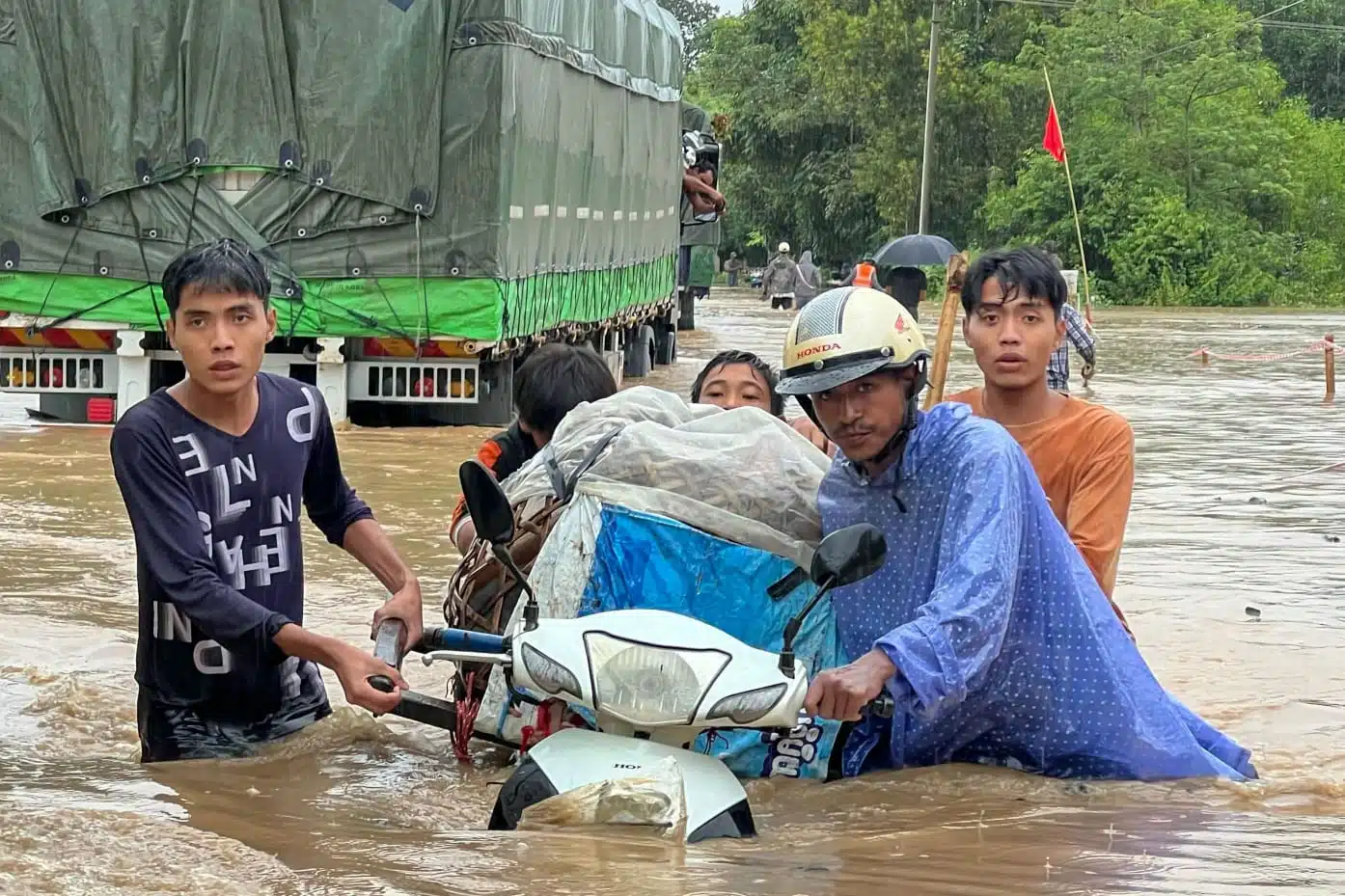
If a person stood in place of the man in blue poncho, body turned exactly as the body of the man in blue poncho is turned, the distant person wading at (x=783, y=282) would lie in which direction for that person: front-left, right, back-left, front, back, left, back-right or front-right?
back-right

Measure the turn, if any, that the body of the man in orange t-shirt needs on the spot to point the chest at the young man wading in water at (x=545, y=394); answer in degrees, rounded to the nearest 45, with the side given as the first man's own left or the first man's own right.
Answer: approximately 90° to the first man's own right

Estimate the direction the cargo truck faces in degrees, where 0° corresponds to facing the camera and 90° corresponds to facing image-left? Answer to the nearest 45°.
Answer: approximately 225°

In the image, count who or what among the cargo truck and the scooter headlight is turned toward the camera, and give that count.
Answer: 1

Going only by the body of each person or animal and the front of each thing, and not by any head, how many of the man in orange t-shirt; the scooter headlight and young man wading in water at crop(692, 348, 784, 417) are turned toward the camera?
3

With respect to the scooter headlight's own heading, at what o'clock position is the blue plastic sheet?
The blue plastic sheet is roughly at 6 o'clock from the scooter headlight.

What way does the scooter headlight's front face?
toward the camera

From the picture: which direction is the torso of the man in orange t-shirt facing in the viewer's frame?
toward the camera

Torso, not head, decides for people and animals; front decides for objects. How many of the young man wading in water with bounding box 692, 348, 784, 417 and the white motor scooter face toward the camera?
2

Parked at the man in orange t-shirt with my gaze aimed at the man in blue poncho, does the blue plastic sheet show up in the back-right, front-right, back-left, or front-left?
front-right

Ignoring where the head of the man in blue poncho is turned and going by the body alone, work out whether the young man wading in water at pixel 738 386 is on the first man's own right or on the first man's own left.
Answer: on the first man's own right

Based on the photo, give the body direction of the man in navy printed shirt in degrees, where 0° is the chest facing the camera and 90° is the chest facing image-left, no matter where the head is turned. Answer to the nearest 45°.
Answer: approximately 315°

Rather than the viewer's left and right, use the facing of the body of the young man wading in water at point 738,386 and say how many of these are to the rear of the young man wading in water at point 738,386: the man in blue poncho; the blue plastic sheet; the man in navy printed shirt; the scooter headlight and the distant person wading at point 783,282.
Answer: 1

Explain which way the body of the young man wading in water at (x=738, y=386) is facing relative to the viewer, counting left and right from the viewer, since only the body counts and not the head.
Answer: facing the viewer
